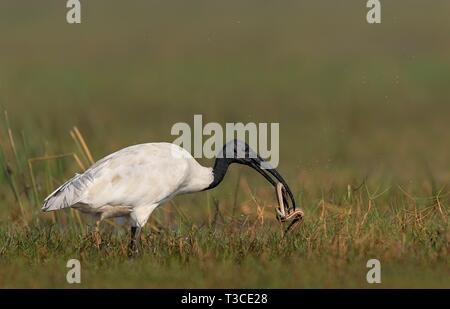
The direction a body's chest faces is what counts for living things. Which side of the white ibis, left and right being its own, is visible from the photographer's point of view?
right
